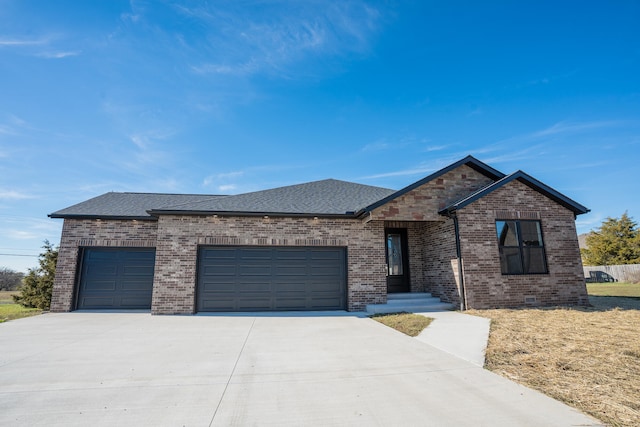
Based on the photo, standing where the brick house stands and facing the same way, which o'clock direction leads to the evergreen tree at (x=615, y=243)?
The evergreen tree is roughly at 8 o'clock from the brick house.

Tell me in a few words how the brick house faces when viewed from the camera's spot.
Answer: facing the viewer

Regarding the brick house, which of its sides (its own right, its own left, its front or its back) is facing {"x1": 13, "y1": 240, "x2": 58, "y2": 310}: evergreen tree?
right

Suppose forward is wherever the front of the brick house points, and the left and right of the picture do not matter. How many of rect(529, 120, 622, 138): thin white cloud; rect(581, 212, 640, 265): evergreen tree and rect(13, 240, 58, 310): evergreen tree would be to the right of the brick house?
1

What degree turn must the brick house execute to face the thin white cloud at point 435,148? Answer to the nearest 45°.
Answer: approximately 135° to its left
